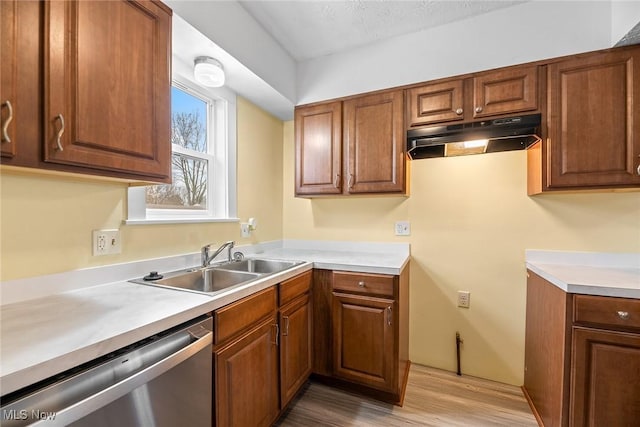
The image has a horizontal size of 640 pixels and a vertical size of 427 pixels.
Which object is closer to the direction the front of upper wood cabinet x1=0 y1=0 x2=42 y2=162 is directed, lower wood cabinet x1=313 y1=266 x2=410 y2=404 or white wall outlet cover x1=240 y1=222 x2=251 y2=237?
the lower wood cabinet

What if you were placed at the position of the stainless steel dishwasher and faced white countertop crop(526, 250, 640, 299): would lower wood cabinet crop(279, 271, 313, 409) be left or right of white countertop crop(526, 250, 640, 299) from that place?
left

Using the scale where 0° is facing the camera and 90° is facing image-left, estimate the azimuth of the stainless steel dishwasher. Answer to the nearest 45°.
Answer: approximately 315°

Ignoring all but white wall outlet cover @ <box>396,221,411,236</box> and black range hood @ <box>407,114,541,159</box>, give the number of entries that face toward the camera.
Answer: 2
